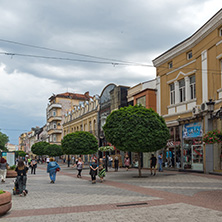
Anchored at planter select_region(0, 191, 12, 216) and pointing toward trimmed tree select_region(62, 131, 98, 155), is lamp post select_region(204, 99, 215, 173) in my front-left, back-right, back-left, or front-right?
front-right

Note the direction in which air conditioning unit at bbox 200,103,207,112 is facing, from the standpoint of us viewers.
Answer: facing the viewer and to the left of the viewer

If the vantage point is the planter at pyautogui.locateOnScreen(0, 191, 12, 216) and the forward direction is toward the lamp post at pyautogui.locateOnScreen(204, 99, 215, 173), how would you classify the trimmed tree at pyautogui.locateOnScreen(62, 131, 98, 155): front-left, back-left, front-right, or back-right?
front-left

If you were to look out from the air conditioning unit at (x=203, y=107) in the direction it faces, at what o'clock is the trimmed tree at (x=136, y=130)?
The trimmed tree is roughly at 12 o'clock from the air conditioning unit.

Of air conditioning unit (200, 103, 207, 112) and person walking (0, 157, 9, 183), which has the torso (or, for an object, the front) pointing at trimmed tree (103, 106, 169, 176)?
the air conditioning unit

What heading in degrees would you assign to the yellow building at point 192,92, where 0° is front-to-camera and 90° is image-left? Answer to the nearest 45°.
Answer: approximately 45°

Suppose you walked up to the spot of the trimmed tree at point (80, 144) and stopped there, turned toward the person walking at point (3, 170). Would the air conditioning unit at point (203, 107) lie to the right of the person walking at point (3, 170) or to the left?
left

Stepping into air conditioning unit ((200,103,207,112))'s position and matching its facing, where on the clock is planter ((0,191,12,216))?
The planter is roughly at 11 o'clock from the air conditioning unit.
